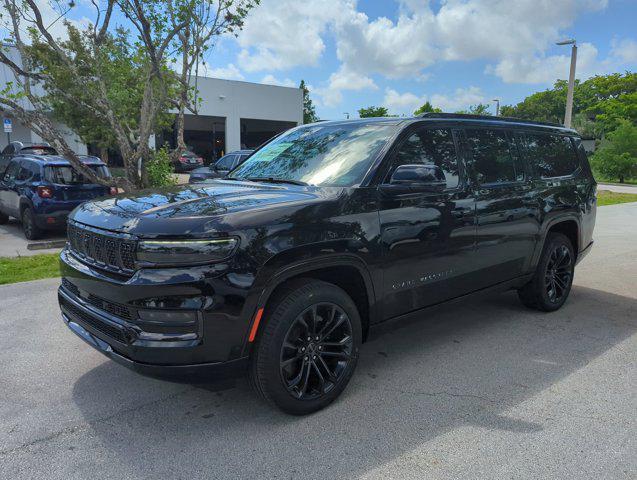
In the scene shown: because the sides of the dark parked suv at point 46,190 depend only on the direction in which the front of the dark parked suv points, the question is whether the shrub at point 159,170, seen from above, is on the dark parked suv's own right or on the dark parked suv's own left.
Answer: on the dark parked suv's own right

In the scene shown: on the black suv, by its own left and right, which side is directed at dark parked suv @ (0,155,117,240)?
right

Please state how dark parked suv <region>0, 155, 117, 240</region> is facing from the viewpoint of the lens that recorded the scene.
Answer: facing away from the viewer and to the left of the viewer

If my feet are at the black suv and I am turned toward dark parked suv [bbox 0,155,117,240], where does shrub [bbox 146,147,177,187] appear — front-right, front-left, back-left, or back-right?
front-right

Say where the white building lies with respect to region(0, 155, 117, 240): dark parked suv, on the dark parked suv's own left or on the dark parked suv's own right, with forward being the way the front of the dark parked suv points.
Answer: on the dark parked suv's own right

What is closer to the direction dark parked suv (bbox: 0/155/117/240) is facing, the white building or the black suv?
the white building

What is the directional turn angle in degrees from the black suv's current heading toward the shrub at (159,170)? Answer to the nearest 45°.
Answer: approximately 90° to its right

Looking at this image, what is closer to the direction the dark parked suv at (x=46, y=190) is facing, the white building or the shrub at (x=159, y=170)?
the white building

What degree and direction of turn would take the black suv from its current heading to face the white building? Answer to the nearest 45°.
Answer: approximately 135° to its right

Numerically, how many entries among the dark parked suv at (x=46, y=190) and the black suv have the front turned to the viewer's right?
0
